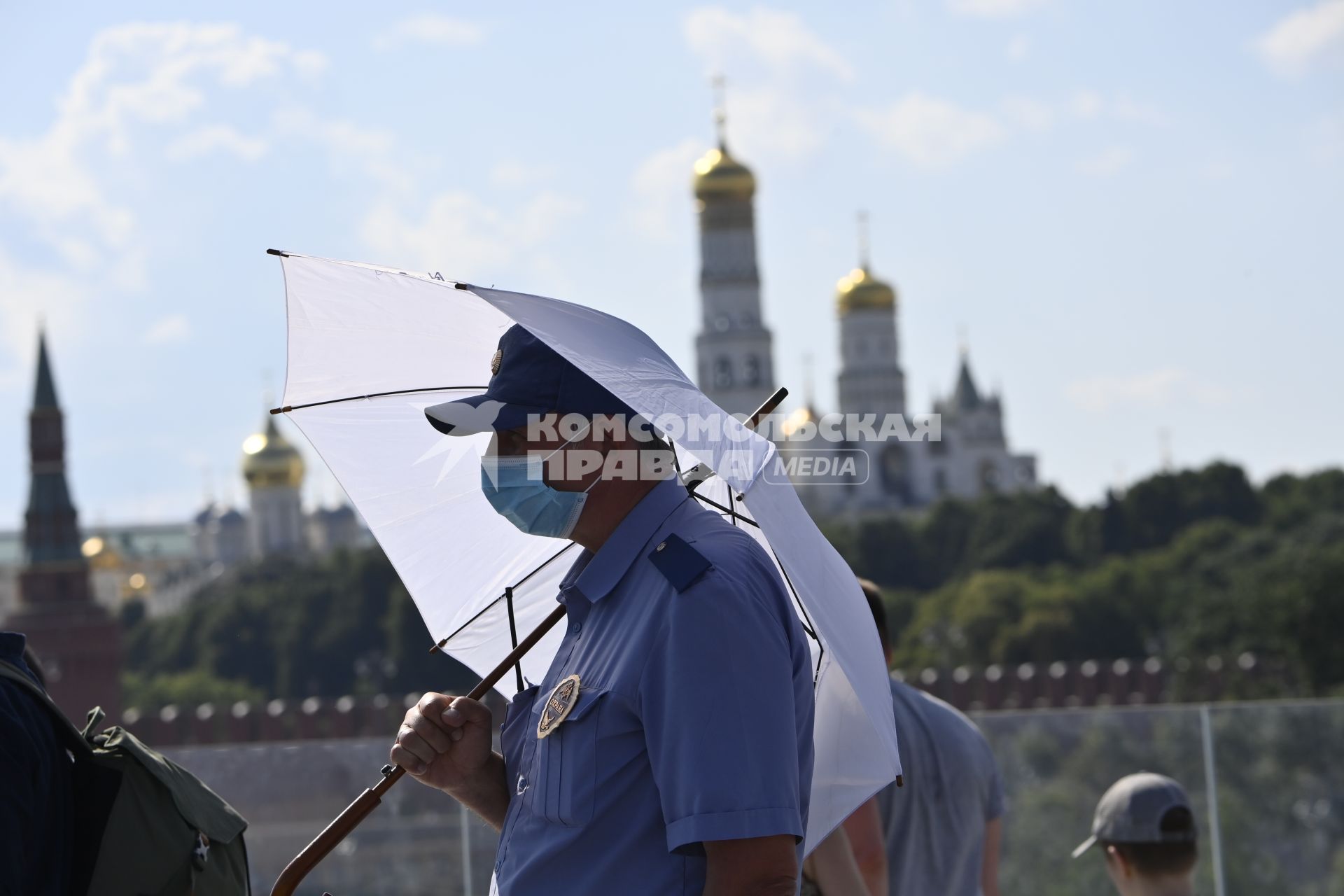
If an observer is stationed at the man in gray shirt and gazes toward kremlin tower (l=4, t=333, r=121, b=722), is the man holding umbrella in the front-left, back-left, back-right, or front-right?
back-left

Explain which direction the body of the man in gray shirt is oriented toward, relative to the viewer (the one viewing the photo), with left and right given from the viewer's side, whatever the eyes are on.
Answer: facing away from the viewer and to the left of the viewer

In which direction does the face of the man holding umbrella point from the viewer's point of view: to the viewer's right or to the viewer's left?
to the viewer's left

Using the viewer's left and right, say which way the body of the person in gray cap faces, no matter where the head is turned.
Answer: facing away from the viewer and to the left of the viewer

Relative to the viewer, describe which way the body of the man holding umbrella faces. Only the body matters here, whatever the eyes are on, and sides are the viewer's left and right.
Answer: facing to the left of the viewer

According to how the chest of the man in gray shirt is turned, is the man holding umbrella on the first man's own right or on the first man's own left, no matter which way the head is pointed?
on the first man's own left

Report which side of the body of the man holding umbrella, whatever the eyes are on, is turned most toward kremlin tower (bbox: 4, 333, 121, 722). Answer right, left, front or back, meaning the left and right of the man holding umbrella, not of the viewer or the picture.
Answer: right

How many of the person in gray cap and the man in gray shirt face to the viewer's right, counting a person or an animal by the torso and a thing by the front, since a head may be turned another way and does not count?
0

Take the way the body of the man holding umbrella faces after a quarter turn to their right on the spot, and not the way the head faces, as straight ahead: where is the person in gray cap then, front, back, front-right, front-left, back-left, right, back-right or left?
front-right

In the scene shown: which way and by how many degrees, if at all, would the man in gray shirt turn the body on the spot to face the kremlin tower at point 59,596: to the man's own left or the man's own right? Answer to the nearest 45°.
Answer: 0° — they already face it
